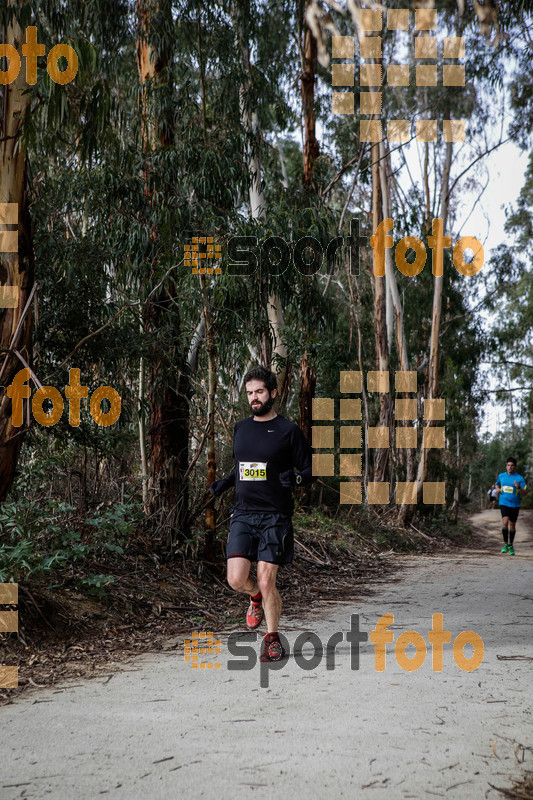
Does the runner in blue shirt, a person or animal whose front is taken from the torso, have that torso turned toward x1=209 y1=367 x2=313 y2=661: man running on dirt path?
yes

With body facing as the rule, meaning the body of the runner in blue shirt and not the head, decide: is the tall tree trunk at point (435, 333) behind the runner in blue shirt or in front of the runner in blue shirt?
behind

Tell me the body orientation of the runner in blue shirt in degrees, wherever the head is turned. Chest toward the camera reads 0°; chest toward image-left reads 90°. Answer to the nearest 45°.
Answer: approximately 0°

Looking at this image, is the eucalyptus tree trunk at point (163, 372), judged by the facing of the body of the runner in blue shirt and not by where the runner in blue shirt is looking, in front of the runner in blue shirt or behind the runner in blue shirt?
in front

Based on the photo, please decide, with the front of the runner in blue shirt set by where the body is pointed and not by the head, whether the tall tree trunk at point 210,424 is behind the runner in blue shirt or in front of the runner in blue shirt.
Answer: in front

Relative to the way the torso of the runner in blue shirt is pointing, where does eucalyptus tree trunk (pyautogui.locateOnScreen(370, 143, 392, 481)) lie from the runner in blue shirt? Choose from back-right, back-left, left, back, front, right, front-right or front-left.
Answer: back-right
